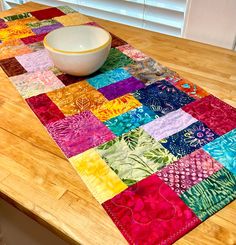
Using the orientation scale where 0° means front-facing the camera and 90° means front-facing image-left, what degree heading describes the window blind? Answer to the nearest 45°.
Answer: approximately 45°

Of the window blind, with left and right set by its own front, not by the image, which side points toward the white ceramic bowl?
front

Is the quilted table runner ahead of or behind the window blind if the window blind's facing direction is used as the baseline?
ahead

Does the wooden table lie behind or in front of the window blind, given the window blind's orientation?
in front
